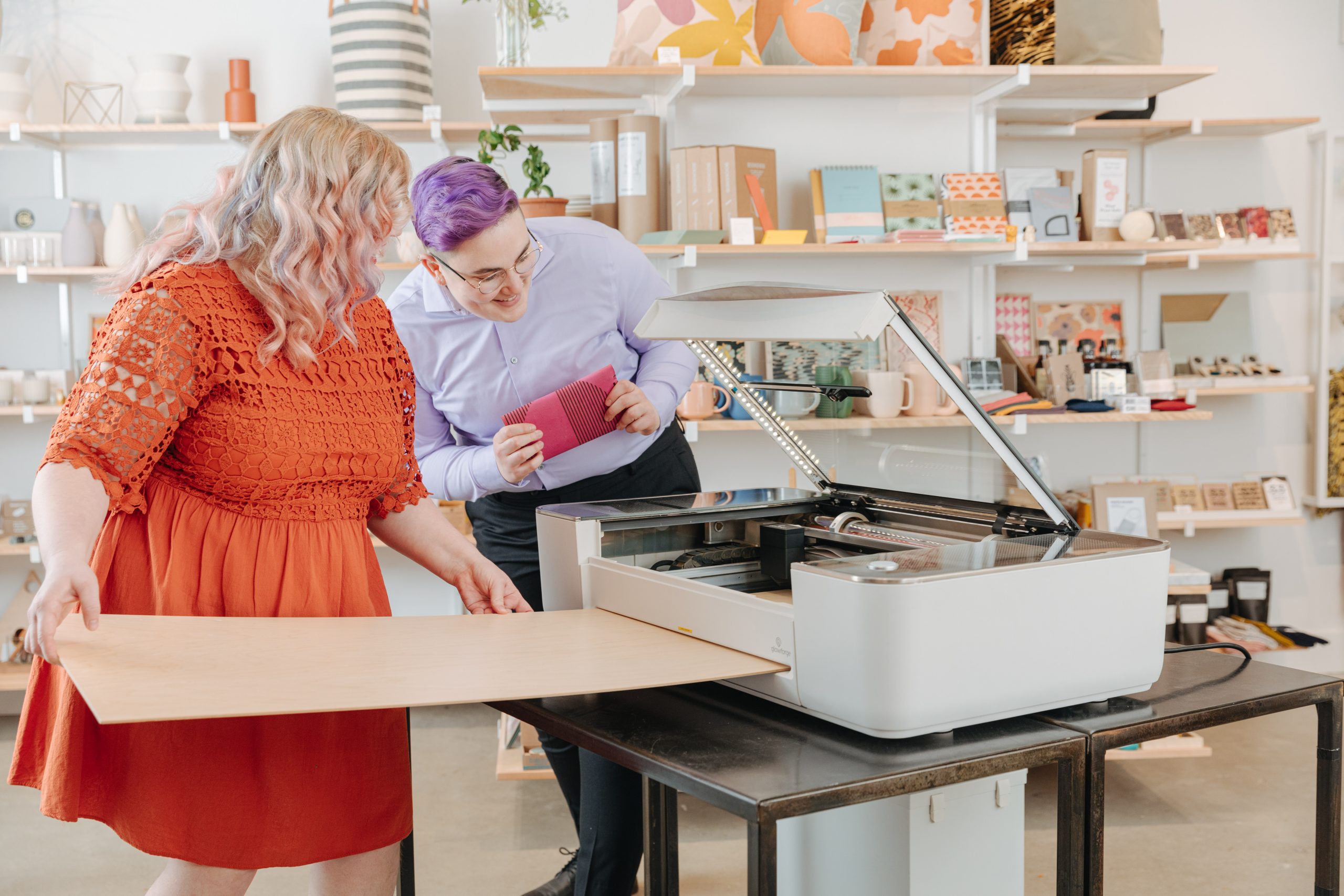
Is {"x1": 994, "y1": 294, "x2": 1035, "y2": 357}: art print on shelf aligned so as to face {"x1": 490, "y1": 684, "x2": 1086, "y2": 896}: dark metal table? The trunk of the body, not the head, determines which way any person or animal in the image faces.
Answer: yes

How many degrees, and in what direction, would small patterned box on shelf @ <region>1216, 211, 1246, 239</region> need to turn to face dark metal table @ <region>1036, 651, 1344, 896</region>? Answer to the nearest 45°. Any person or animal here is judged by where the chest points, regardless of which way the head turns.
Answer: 0° — it already faces it

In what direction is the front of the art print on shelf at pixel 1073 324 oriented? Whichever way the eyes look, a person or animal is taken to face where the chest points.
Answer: toward the camera

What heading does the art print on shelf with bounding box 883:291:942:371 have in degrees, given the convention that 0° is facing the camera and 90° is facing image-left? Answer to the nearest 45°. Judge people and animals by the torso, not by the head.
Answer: approximately 0°

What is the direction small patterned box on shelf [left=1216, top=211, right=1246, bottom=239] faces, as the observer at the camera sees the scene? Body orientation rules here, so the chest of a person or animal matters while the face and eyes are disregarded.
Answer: facing the viewer

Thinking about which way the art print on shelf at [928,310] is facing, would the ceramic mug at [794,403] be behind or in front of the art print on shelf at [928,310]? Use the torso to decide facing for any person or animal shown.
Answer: in front

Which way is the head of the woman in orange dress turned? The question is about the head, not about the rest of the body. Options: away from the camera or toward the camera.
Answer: away from the camera

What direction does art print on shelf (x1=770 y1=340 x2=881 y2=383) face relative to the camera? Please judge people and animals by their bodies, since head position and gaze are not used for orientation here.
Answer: toward the camera

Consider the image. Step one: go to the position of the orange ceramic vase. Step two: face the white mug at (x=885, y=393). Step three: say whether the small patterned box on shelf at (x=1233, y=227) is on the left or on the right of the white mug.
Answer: left

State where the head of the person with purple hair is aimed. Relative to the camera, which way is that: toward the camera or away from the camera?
toward the camera

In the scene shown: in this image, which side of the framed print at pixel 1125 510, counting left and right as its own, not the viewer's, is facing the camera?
front

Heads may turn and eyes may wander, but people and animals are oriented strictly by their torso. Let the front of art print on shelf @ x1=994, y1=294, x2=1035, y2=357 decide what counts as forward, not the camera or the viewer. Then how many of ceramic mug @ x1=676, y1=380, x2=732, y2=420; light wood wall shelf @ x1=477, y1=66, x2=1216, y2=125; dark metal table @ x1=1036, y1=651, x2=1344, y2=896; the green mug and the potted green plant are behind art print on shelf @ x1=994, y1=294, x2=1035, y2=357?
0

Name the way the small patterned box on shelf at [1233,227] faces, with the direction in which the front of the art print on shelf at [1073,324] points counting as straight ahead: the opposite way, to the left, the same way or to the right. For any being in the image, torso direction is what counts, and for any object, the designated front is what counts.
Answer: the same way

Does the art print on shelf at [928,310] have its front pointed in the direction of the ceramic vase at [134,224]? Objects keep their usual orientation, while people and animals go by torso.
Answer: no
